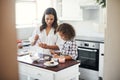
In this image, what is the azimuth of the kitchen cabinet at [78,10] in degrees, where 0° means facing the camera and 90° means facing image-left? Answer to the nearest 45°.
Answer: approximately 0°

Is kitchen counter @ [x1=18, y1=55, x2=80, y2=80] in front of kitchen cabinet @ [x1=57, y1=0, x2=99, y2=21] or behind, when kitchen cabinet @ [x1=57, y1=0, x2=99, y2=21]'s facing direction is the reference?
in front
